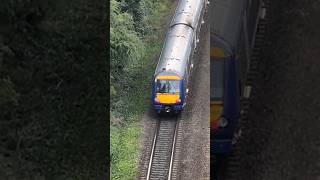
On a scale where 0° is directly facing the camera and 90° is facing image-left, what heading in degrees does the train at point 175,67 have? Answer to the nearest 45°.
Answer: approximately 0°
